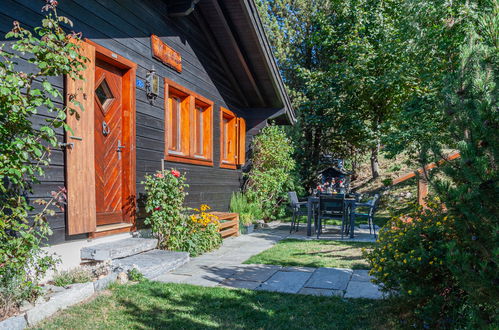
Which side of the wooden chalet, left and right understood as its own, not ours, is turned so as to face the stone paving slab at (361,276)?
front

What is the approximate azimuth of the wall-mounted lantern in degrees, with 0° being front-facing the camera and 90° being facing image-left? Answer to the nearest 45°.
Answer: approximately 315°

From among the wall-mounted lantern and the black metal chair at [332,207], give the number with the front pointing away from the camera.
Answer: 1

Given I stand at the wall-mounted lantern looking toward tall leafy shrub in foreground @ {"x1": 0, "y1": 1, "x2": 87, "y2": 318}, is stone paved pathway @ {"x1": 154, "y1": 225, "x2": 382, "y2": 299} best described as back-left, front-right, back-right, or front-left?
front-left

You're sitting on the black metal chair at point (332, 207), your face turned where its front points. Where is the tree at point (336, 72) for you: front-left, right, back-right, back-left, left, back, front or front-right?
front

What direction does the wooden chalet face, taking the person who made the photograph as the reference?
facing the viewer and to the right of the viewer

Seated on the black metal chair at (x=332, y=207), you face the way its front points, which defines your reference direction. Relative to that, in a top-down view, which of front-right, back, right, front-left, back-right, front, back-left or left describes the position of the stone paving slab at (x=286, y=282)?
back

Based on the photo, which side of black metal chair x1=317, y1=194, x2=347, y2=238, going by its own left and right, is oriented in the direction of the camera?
back

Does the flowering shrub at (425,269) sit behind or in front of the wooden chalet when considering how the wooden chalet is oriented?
in front
